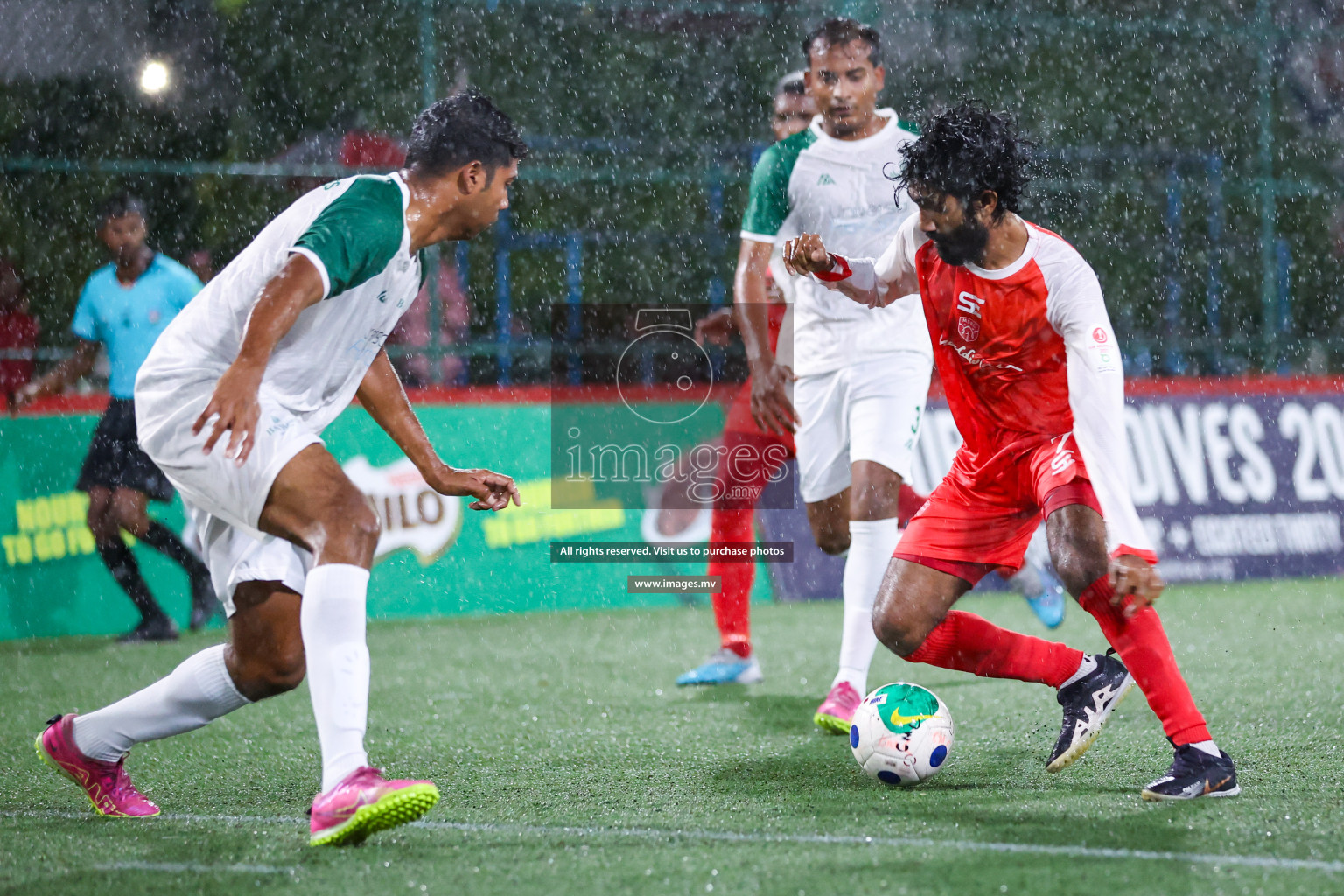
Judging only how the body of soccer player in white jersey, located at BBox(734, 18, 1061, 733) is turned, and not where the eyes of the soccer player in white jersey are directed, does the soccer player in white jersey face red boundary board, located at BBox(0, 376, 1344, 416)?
no

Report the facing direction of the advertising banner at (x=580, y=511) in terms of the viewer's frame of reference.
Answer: facing the viewer

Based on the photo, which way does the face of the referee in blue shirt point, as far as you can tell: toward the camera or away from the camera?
toward the camera

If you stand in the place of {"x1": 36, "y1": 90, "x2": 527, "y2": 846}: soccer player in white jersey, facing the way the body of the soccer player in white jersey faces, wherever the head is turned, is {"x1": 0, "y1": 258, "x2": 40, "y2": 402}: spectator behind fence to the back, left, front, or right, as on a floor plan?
left

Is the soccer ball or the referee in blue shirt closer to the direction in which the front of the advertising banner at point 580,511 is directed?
the soccer ball

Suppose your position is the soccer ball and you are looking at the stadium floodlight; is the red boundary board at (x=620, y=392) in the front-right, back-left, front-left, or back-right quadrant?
front-right

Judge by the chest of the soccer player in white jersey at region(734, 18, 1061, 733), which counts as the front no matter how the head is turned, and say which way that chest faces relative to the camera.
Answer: toward the camera

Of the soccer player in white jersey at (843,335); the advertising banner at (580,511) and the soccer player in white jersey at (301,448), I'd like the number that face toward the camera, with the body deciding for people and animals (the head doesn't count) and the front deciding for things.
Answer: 2

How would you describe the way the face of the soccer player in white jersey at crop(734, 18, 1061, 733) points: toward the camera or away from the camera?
toward the camera

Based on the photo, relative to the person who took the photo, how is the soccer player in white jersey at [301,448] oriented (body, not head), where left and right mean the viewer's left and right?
facing to the right of the viewer

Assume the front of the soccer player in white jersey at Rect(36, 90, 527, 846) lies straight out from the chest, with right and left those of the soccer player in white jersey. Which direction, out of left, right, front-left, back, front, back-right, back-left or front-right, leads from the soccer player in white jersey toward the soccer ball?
front

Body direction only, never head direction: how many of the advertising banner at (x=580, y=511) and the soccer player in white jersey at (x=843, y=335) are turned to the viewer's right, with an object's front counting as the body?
0

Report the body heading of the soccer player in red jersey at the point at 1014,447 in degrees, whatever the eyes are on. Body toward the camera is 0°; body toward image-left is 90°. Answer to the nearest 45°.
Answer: approximately 45°

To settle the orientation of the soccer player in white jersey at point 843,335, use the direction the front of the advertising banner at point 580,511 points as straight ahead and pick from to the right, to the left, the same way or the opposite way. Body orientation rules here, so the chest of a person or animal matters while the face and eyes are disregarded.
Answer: the same way

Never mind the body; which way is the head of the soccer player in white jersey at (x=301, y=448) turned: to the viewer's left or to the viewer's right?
to the viewer's right

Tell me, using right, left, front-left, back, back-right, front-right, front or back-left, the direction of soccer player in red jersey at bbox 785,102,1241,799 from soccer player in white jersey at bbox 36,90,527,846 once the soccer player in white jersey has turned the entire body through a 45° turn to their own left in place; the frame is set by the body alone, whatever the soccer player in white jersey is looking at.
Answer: front-right

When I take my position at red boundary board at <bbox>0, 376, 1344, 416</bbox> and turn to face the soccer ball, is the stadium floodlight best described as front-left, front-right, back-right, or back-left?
back-right

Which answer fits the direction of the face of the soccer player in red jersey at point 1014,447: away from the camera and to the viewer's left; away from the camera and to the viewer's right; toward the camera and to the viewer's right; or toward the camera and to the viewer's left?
toward the camera and to the viewer's left

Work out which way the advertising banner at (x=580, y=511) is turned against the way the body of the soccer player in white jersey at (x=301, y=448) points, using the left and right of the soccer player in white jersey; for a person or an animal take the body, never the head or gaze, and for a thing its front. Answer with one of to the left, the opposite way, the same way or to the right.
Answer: to the right
